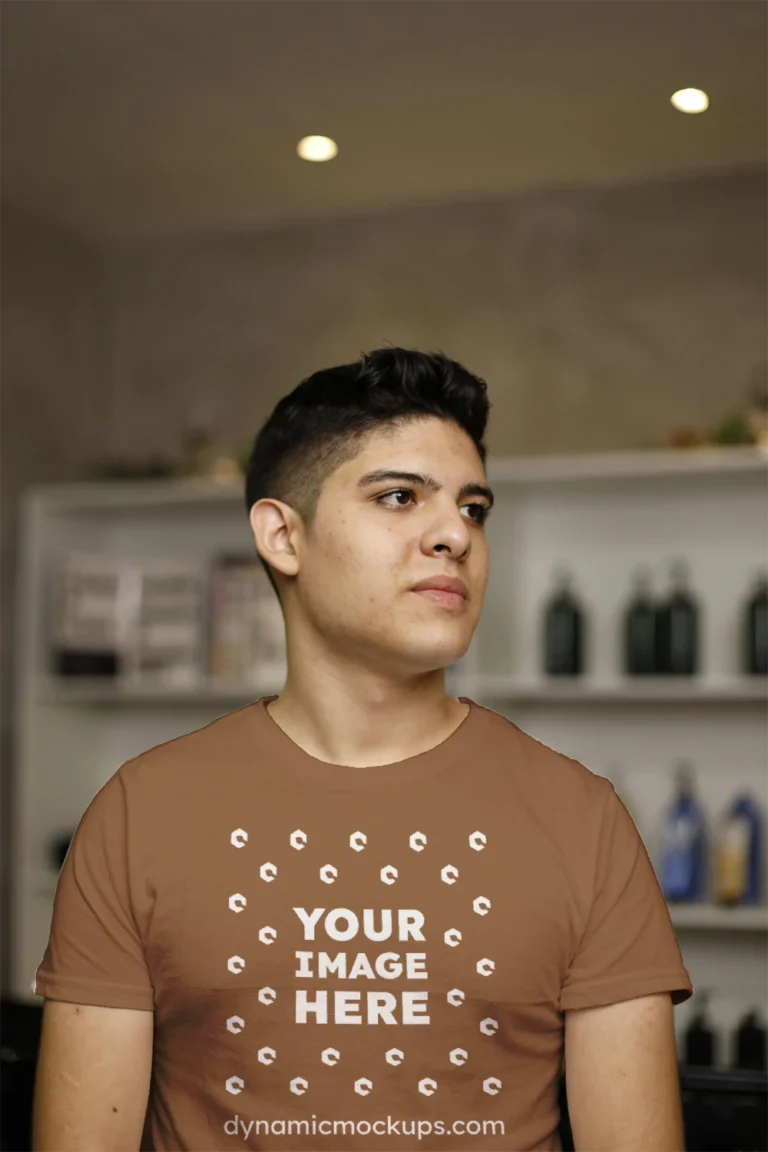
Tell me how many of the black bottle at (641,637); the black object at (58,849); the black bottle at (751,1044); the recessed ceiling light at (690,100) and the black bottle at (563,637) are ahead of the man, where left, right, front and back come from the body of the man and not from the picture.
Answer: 0

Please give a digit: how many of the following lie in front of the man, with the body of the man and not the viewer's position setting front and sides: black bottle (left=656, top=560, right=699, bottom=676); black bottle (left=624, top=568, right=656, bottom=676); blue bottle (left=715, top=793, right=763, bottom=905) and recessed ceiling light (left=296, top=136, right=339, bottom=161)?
0

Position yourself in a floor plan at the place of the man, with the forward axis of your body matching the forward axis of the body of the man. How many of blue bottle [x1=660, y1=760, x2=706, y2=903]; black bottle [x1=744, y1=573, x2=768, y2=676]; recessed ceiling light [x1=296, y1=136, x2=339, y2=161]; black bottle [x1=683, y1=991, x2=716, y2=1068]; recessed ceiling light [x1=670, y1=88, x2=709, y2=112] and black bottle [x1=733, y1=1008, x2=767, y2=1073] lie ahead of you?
0

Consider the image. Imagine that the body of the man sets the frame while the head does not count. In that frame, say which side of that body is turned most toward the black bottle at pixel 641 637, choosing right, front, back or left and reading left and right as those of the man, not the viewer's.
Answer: back

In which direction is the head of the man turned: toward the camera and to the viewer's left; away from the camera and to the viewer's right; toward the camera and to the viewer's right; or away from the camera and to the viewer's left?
toward the camera and to the viewer's right

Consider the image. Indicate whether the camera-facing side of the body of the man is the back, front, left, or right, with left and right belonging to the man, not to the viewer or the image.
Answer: front

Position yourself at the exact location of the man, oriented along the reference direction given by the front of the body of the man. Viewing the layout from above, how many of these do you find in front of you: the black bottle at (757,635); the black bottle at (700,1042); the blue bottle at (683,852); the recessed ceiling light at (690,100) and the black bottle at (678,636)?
0

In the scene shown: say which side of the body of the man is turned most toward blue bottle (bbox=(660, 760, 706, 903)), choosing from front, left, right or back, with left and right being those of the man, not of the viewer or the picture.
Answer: back

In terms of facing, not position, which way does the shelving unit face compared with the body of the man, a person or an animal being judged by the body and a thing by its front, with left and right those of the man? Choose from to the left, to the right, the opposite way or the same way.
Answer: the same way

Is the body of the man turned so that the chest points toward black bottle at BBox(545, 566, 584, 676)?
no

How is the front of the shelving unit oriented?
toward the camera

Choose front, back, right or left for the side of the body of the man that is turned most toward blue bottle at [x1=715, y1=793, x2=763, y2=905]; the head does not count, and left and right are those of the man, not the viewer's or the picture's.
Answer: back

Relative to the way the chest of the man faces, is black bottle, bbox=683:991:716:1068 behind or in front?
behind

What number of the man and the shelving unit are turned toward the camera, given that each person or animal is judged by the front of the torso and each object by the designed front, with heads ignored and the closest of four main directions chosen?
2

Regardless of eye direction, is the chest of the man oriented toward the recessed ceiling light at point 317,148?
no

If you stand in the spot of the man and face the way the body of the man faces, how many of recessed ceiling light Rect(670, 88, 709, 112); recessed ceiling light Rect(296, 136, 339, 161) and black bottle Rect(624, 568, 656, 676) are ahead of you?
0

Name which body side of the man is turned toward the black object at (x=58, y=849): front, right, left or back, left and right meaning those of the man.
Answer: back
